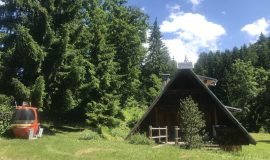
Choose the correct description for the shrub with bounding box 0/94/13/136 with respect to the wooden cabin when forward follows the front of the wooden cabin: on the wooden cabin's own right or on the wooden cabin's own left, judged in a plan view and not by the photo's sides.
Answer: on the wooden cabin's own right

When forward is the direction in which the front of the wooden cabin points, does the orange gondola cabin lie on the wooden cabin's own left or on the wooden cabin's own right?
on the wooden cabin's own right

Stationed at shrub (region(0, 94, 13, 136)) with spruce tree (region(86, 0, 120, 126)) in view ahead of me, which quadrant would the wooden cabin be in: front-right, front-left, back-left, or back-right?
front-right

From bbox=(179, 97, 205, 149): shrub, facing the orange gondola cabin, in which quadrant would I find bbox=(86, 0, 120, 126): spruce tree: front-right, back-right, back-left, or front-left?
front-right

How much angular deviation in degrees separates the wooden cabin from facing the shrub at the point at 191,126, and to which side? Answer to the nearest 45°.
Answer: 0° — it already faces it

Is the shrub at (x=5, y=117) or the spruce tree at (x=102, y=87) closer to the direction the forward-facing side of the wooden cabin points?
the shrub

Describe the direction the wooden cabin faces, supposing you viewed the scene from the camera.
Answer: facing the viewer

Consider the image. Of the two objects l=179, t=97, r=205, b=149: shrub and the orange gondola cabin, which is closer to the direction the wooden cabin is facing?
the shrub

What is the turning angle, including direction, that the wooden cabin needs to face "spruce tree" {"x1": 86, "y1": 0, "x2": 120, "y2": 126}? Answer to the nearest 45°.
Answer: approximately 135° to its right
